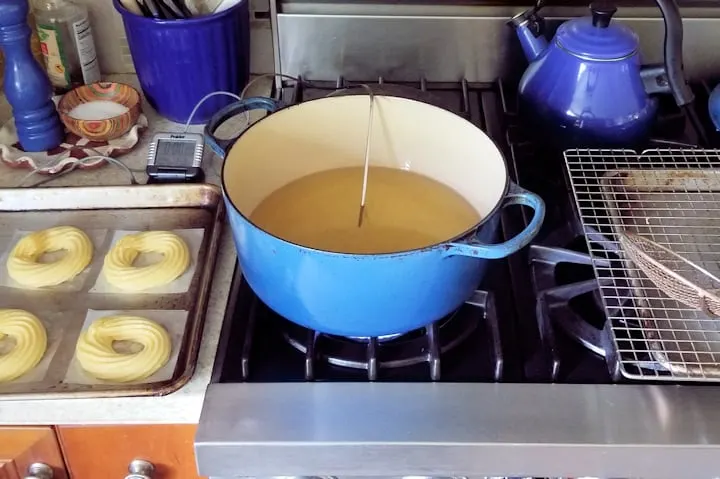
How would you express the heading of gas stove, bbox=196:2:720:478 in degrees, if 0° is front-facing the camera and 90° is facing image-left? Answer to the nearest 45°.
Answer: approximately 0°

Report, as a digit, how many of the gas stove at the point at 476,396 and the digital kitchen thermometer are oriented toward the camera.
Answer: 2

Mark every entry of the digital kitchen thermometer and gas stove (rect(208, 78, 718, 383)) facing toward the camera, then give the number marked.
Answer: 2

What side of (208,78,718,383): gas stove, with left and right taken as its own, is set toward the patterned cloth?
right

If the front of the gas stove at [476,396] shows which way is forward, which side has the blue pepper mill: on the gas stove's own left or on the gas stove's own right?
on the gas stove's own right

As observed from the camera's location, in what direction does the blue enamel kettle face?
facing to the left of the viewer
